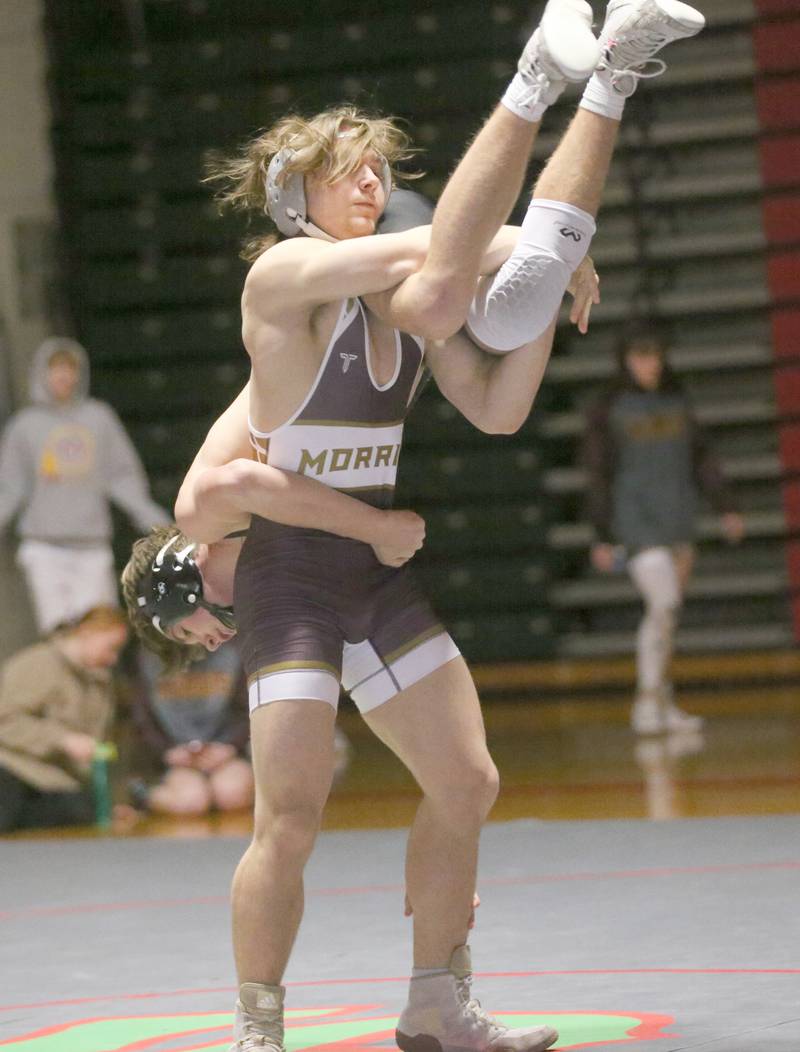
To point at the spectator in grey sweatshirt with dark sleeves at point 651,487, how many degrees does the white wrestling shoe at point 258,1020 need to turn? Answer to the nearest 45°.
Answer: approximately 180°

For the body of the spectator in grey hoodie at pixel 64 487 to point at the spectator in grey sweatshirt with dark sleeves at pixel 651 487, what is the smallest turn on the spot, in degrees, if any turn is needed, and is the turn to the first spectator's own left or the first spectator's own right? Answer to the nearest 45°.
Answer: approximately 90° to the first spectator's own left

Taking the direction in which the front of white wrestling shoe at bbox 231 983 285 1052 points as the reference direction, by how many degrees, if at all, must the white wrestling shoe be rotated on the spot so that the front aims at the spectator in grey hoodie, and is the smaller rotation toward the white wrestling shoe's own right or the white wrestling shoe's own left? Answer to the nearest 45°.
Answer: approximately 180°

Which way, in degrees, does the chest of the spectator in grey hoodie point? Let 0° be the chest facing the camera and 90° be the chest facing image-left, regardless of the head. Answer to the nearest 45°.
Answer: approximately 0°

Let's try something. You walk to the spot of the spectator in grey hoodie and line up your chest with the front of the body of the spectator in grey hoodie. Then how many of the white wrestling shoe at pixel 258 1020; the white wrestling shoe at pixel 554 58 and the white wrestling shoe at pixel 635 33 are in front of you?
3
